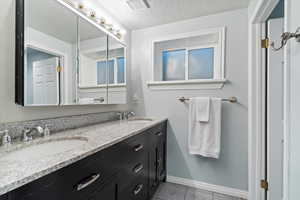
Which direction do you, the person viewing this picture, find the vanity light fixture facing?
facing the viewer and to the right of the viewer

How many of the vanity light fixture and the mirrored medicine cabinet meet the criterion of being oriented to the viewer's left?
0

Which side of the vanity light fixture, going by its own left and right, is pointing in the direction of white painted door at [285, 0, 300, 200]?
front

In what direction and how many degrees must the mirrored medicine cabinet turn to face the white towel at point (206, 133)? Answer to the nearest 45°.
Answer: approximately 45° to its left

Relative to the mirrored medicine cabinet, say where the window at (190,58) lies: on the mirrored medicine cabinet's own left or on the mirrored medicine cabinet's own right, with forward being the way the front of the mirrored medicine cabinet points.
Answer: on the mirrored medicine cabinet's own left

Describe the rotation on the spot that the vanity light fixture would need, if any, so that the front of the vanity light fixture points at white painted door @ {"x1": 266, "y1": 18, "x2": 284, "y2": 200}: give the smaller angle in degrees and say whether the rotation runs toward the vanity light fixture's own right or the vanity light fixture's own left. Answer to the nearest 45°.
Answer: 0° — it already faces it

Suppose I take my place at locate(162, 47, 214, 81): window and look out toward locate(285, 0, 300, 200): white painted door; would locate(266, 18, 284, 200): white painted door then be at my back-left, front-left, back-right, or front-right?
front-left

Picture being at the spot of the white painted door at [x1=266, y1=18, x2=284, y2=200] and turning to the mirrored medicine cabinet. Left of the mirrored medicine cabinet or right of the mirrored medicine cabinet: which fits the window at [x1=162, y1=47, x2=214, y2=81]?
right

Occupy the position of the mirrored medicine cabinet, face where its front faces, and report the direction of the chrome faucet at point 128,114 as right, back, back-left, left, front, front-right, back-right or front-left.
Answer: left

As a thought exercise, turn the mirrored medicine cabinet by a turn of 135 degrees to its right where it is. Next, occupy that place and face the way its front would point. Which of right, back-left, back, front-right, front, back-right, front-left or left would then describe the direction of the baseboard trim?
back

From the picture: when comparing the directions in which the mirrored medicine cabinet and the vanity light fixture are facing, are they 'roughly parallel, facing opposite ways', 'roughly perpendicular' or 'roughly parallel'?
roughly parallel
